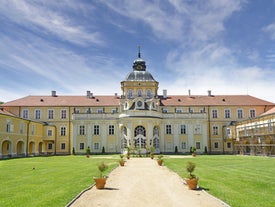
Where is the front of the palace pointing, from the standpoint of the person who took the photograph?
facing the viewer
